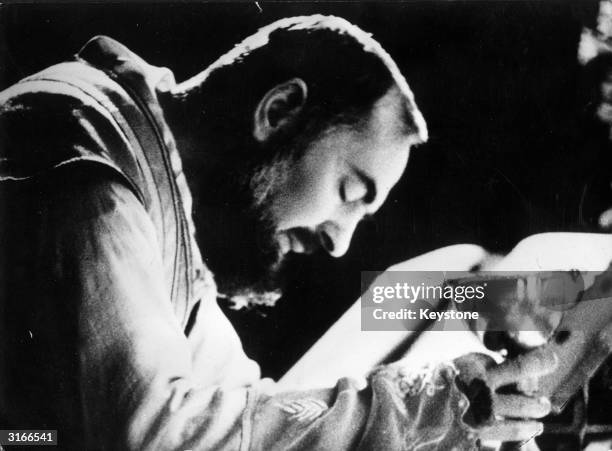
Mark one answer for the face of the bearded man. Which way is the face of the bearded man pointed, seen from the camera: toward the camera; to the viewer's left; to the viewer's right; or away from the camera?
to the viewer's right

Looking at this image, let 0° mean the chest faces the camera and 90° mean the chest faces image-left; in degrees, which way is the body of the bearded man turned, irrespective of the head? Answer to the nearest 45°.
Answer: approximately 270°
